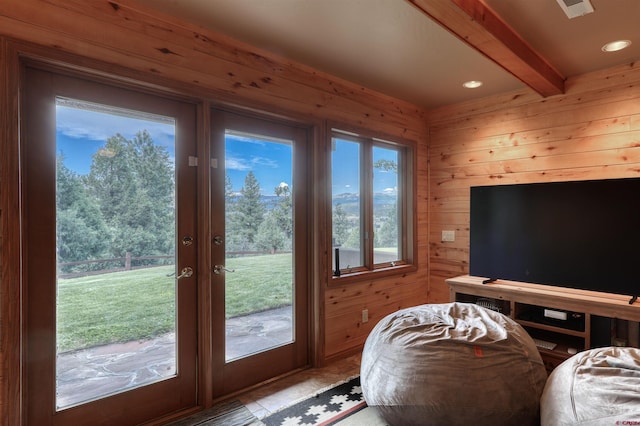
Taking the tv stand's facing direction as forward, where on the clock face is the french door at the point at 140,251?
The french door is roughly at 12 o'clock from the tv stand.

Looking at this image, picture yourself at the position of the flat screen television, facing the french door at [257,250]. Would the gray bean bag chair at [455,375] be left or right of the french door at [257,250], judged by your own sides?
left

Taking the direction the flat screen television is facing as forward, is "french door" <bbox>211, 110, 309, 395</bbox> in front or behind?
in front

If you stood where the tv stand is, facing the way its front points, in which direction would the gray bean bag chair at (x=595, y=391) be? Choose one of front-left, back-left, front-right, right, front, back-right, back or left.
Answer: front-left

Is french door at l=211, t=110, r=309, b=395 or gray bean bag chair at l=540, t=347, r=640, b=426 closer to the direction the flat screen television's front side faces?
the french door

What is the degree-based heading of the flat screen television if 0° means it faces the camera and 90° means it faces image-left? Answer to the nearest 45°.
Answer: approximately 45°

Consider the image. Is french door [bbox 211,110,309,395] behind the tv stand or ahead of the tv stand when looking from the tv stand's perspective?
ahead

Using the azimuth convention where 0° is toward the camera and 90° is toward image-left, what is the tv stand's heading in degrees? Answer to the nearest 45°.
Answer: approximately 45°

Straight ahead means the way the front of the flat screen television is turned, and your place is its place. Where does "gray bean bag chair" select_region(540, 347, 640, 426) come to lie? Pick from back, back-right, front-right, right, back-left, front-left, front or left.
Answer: front-left

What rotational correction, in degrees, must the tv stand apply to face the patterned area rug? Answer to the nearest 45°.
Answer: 0° — it already faces it
